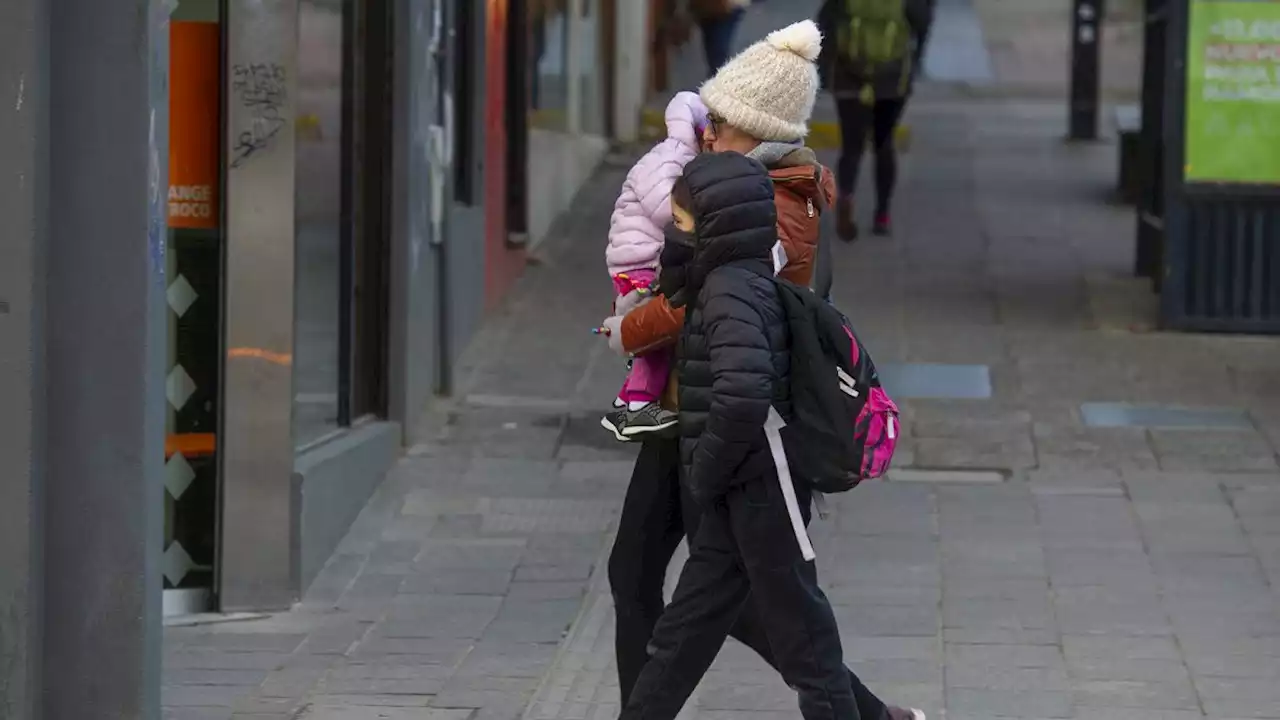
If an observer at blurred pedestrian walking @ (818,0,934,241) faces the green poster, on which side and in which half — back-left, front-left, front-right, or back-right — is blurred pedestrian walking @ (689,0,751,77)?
back-left

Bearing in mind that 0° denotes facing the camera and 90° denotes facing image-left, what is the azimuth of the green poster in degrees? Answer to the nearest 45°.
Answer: approximately 0°

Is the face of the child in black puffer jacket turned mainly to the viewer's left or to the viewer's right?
to the viewer's left

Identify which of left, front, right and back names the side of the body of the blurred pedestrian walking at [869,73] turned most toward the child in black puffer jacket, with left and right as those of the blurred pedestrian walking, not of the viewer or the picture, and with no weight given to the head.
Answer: back

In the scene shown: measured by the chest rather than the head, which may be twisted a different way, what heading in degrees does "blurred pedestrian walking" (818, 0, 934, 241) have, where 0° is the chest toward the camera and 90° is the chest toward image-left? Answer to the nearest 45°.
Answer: approximately 180°

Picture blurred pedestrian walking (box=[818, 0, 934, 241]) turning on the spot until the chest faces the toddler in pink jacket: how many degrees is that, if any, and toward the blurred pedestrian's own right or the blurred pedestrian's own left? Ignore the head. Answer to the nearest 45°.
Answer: approximately 180°

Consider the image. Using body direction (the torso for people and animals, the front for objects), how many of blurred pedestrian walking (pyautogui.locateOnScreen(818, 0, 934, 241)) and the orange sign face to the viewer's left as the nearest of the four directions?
0

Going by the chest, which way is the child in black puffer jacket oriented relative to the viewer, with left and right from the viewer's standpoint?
facing to the left of the viewer

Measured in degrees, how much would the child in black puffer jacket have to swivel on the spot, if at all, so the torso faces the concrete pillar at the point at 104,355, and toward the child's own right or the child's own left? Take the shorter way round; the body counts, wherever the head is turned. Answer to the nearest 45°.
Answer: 0° — they already face it

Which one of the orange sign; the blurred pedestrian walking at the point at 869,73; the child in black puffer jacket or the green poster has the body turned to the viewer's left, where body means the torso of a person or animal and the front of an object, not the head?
the child in black puffer jacket

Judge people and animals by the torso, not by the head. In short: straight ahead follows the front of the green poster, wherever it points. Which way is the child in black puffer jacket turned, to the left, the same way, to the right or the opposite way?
to the right

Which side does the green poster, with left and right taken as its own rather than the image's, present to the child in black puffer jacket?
front

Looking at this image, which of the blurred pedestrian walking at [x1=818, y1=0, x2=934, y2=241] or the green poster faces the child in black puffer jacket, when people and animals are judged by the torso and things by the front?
the green poster

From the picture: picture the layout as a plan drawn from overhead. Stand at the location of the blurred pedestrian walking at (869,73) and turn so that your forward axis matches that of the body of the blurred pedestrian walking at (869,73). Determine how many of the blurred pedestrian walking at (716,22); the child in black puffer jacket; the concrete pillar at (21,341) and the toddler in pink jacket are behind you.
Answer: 3
